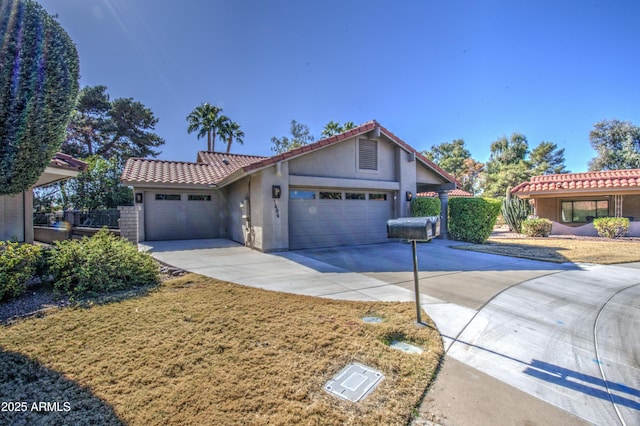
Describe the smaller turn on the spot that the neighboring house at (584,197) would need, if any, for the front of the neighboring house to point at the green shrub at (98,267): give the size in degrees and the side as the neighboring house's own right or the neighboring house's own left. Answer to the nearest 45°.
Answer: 0° — it already faces it

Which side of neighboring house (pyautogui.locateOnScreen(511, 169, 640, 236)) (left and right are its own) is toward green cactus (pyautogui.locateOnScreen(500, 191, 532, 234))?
right

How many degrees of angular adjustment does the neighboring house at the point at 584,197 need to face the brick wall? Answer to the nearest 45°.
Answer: approximately 45° to its right

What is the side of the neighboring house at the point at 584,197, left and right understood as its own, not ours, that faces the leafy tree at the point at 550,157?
back

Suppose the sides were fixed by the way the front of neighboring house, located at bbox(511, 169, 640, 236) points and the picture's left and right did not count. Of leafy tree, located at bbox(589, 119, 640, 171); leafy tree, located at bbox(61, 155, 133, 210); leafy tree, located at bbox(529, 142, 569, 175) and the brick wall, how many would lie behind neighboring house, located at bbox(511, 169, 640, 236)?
2

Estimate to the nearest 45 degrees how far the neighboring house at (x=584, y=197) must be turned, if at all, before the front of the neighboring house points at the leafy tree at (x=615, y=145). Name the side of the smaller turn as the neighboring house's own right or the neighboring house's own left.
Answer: approximately 180°

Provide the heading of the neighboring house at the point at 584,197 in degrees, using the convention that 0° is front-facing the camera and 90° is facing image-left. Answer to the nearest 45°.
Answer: approximately 0°

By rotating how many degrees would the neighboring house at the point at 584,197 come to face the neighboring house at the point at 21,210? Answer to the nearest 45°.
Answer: approximately 45° to its right
